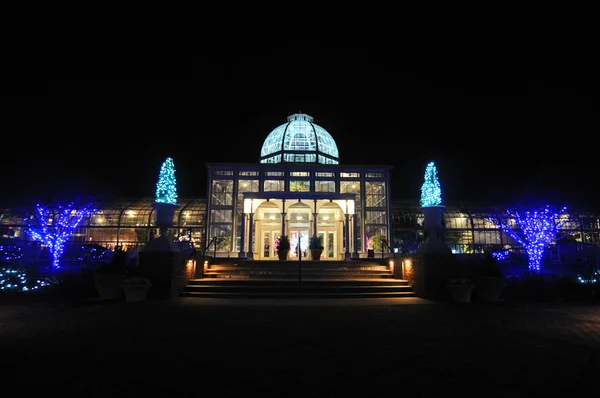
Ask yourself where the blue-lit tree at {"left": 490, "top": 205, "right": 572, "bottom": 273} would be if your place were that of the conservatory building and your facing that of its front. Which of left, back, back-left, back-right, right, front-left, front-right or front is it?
left

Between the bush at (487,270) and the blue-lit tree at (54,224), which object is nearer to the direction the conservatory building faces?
the bush

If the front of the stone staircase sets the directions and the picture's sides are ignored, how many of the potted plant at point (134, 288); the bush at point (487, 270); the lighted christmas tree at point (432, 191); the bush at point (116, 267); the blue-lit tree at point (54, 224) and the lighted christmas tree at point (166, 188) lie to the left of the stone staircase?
2

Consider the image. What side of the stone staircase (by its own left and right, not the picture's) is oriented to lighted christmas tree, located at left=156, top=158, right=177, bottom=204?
right

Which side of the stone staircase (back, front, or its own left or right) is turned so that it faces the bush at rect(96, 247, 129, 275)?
right

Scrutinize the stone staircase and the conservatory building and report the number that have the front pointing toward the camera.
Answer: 2

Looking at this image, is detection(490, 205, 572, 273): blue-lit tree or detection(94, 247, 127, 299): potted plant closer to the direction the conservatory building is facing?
the potted plant

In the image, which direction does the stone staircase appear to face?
toward the camera

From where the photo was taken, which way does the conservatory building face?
toward the camera

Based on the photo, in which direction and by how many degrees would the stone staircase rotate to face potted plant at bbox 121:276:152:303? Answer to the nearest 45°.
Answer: approximately 45° to its right

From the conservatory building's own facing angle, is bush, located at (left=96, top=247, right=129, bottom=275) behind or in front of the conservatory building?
in front
